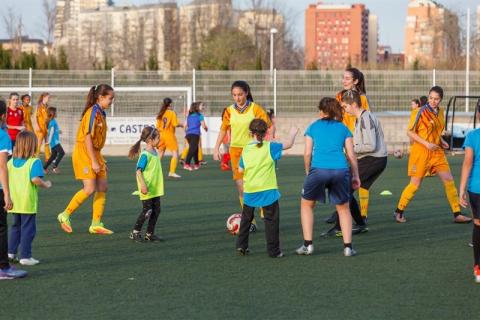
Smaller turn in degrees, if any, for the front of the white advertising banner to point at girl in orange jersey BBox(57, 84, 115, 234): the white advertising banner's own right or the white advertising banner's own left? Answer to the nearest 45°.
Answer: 0° — it already faces them

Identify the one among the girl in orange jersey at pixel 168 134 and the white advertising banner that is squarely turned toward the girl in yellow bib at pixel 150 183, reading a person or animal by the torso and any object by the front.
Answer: the white advertising banner

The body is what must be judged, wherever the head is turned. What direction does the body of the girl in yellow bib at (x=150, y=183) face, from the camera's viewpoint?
to the viewer's right

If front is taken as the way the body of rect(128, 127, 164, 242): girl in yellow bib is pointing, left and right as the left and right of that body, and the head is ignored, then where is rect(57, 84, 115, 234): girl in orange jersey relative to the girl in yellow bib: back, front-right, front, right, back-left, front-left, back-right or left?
back-left

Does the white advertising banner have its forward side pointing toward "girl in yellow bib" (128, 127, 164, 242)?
yes

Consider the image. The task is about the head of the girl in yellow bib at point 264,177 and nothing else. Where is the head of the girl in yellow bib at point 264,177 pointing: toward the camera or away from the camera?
away from the camera

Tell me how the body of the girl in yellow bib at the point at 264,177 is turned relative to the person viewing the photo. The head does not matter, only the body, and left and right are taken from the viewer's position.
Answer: facing away from the viewer

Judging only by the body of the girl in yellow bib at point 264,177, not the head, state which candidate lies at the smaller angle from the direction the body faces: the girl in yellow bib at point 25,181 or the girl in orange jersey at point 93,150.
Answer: the girl in orange jersey

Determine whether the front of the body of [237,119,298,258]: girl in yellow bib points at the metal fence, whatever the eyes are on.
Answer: yes

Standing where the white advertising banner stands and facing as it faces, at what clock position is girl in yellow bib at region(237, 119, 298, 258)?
The girl in yellow bib is roughly at 12 o'clock from the white advertising banner.

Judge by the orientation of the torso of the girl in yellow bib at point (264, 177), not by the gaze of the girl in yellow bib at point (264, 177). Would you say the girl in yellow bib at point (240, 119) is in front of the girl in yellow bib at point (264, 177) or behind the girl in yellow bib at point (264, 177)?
in front

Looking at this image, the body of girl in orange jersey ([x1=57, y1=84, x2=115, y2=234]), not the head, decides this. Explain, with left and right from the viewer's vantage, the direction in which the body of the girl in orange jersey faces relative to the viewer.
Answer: facing to the right of the viewer

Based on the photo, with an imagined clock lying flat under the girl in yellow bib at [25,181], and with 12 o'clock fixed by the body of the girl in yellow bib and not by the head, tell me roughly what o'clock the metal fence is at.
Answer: The metal fence is roughly at 11 o'clock from the girl in yellow bib.

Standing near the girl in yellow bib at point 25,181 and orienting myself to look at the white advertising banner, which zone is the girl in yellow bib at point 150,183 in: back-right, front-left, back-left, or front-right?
front-right

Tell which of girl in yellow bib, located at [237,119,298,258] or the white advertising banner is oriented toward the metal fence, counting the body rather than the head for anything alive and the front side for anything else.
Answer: the girl in yellow bib

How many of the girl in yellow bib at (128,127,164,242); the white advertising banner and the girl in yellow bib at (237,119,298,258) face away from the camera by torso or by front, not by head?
1

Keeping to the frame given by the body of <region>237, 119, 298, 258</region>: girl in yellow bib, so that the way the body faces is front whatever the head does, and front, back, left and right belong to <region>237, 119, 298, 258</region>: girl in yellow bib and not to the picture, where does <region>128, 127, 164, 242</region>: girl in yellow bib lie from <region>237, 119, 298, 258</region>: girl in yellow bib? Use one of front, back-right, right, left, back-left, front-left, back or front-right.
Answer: front-left
